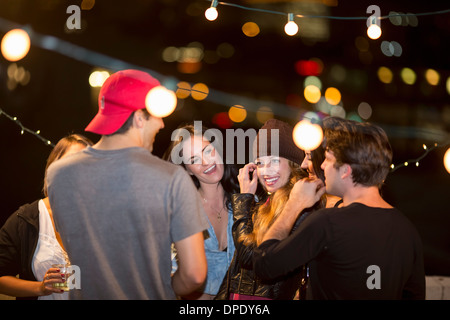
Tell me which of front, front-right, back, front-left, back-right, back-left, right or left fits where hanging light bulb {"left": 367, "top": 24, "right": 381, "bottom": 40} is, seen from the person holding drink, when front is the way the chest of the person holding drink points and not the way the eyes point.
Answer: front-left

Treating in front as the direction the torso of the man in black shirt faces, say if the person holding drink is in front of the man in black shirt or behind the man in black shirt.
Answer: in front

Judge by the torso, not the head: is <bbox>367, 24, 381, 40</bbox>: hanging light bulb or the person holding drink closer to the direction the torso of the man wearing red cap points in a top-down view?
the hanging light bulb

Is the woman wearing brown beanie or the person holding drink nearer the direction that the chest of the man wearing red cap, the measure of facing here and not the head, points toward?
the woman wearing brown beanie

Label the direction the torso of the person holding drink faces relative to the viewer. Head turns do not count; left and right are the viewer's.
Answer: facing the viewer and to the right of the viewer

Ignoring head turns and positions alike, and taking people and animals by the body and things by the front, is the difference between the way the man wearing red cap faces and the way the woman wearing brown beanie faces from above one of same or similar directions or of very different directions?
very different directions

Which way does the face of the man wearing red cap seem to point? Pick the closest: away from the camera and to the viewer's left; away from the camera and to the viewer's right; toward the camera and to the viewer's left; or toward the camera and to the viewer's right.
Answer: away from the camera and to the viewer's right

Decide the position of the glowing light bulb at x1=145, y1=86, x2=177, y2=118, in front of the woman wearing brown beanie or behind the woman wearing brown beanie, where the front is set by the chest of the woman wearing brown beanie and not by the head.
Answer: in front

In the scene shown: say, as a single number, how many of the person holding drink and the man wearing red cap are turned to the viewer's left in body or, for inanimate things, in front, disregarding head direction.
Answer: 0

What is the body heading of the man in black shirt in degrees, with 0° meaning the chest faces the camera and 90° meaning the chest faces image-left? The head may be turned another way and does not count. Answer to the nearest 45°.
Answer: approximately 135°

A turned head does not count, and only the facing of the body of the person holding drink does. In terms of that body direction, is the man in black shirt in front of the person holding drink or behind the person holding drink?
in front

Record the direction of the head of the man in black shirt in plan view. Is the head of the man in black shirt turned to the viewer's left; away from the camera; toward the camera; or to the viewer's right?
to the viewer's left

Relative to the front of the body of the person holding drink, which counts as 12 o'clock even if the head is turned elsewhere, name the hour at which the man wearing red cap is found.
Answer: The man wearing red cap is roughly at 1 o'clock from the person holding drink.
